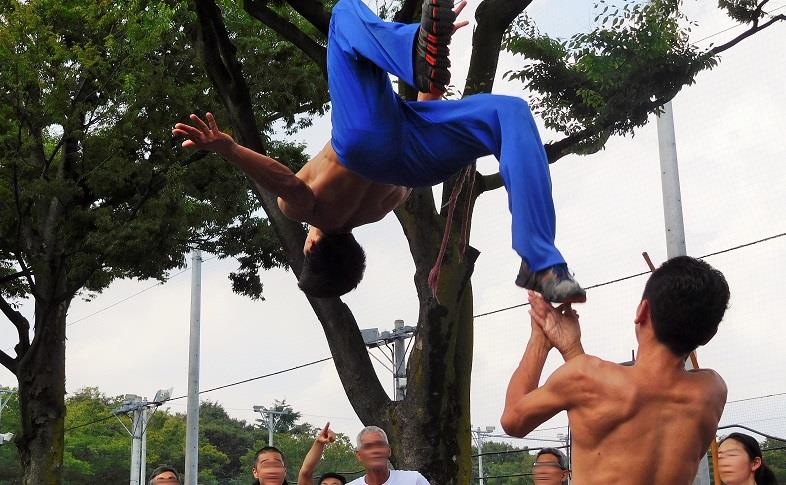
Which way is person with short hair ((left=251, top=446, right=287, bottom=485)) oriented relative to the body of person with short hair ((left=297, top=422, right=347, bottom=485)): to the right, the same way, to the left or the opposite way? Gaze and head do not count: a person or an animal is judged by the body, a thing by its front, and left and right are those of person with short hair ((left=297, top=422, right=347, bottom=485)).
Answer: the same way

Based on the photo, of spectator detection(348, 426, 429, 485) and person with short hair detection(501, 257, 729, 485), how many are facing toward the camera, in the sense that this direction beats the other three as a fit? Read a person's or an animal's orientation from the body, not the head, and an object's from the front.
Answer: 1

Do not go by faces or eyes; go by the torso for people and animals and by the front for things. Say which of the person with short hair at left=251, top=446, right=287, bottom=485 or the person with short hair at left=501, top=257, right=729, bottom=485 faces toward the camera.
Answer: the person with short hair at left=251, top=446, right=287, bottom=485

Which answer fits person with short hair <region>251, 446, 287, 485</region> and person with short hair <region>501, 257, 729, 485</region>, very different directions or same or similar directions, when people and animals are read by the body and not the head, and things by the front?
very different directions

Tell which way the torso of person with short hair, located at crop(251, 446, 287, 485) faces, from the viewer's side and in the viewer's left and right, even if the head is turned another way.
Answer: facing the viewer

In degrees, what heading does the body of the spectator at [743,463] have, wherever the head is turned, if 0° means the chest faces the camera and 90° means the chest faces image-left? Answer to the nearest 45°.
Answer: approximately 45°

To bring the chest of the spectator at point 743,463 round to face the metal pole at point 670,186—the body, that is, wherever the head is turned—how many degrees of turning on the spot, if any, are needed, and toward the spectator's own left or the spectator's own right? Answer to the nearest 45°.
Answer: approximately 135° to the spectator's own right

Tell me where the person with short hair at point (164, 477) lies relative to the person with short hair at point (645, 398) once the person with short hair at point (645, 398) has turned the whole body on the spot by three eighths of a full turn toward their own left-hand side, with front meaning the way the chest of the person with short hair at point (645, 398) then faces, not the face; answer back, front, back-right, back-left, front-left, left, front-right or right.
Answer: back-right

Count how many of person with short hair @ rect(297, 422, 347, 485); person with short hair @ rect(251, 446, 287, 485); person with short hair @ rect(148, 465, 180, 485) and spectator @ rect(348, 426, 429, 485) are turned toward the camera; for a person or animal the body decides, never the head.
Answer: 4

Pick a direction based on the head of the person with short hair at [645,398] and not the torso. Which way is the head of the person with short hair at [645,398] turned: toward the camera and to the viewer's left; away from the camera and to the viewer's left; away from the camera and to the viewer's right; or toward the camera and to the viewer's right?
away from the camera and to the viewer's left

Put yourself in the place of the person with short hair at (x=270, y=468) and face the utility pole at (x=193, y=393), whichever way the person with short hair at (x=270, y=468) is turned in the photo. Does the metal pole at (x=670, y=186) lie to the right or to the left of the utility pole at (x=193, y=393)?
right

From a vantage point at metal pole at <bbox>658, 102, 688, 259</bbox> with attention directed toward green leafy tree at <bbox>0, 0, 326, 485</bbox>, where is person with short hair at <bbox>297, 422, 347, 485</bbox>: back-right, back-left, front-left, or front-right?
front-left

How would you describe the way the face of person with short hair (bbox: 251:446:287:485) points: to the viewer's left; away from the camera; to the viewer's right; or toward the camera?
toward the camera

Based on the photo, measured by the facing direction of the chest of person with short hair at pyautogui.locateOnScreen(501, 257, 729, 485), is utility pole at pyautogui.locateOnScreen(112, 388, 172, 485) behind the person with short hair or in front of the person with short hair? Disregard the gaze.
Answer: in front

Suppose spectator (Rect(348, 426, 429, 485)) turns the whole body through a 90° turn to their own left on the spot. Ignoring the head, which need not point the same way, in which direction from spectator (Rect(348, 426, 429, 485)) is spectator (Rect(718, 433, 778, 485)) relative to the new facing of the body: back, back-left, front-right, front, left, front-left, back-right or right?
front-right
